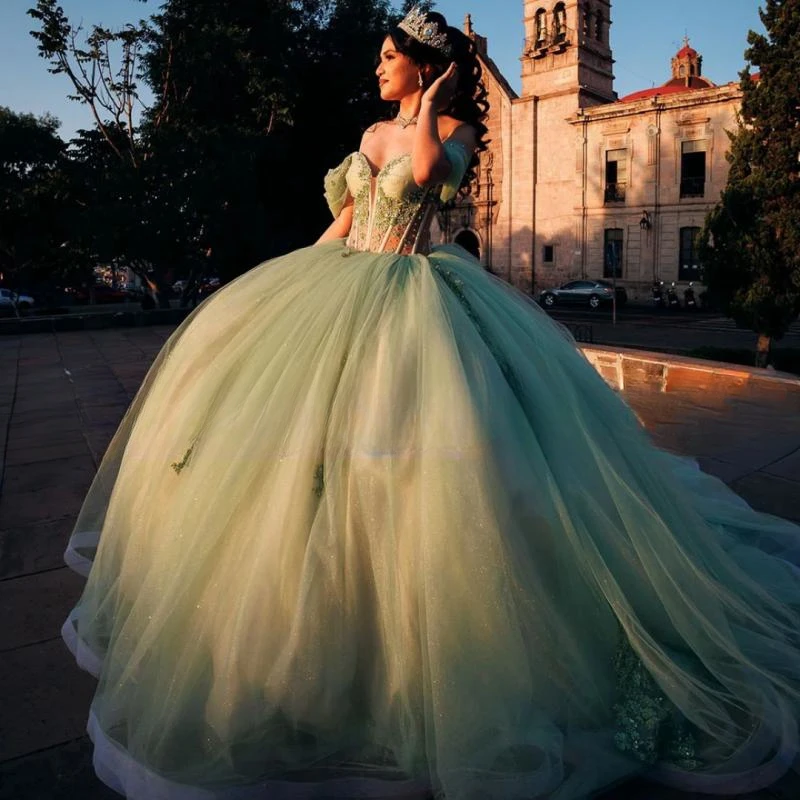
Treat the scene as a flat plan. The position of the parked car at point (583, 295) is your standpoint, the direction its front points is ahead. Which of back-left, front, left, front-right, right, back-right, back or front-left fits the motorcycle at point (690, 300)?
back

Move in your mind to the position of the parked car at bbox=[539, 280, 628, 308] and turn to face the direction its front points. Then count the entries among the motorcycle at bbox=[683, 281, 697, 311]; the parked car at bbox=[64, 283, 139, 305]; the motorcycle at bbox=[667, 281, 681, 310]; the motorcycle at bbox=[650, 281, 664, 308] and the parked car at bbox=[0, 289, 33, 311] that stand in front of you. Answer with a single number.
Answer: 2

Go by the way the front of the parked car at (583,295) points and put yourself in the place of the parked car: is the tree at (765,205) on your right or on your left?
on your left

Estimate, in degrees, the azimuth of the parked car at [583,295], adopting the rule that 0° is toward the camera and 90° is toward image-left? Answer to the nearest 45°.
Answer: approximately 90°

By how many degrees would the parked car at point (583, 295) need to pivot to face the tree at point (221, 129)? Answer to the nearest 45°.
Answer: approximately 45° to its left

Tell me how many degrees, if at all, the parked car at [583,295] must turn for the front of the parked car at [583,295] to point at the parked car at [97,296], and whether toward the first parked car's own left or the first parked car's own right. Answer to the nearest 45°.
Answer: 0° — it already faces it

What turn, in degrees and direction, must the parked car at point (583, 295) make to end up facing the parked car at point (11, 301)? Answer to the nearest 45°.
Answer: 0° — it already faces it

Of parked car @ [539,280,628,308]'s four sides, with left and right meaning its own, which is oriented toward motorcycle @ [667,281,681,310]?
back

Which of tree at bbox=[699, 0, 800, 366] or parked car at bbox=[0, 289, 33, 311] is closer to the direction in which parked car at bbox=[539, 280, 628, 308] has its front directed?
the parked car

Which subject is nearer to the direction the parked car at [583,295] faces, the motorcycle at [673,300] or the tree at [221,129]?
the tree

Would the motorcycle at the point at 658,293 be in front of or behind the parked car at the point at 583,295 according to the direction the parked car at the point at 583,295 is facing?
behind
